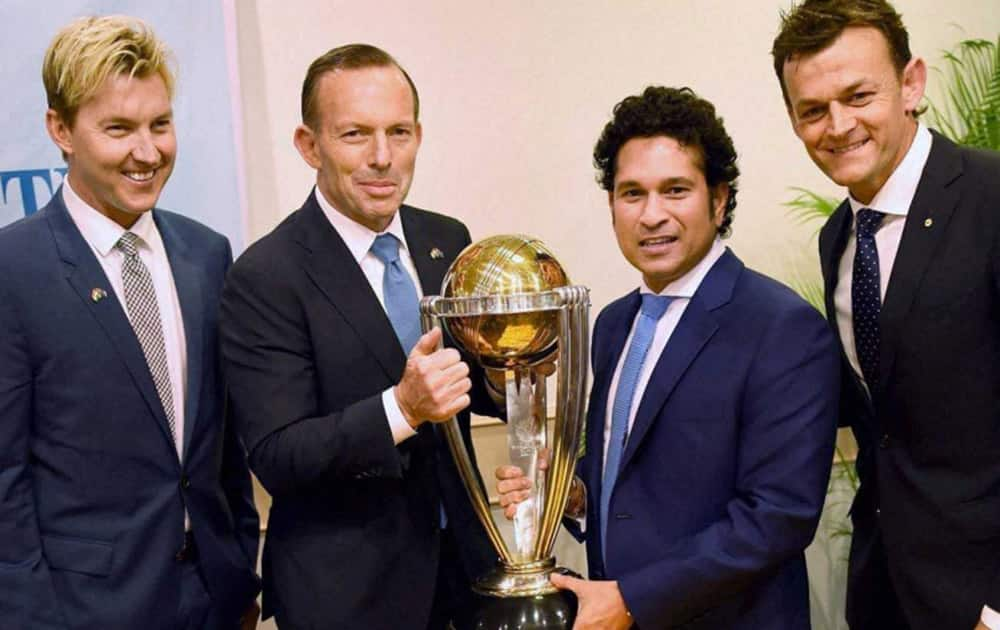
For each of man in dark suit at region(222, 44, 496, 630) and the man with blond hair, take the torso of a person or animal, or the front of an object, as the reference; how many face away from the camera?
0

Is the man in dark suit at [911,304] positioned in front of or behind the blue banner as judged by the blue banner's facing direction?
in front

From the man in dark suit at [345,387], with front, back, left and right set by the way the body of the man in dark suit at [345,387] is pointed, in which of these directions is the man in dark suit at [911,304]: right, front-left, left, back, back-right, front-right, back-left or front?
front-left

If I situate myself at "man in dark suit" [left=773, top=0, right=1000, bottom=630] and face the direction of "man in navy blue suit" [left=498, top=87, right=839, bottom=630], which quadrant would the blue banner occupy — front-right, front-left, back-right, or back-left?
front-right

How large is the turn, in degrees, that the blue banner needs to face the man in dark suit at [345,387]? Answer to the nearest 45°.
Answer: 0° — it already faces them

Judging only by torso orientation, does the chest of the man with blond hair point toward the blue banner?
no

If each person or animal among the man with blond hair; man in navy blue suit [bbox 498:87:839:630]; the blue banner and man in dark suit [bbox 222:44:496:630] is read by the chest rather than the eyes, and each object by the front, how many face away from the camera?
0

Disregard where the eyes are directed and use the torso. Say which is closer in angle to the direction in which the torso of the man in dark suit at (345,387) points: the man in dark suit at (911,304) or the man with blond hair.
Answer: the man in dark suit

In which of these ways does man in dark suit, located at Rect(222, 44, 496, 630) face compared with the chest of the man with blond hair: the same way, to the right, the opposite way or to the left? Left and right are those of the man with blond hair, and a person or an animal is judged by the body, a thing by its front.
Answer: the same way

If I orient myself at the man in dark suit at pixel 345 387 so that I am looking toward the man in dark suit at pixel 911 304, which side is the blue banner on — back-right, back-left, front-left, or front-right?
back-left

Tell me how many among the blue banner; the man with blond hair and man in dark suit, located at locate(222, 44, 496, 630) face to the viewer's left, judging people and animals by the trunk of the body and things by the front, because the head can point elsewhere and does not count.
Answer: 0

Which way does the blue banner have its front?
toward the camera

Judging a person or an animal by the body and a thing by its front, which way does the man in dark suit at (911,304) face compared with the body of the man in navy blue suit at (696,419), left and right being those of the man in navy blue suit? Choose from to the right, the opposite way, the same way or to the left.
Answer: the same way

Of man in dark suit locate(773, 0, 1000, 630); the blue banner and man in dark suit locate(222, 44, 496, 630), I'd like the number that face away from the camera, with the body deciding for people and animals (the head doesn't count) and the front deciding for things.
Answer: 0
